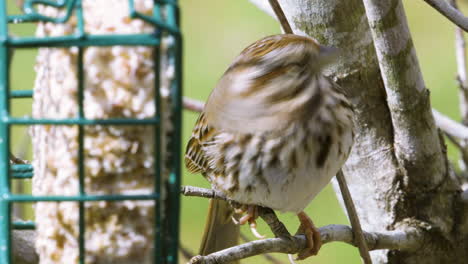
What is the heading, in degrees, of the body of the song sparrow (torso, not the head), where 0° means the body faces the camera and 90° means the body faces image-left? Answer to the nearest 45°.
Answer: approximately 315°

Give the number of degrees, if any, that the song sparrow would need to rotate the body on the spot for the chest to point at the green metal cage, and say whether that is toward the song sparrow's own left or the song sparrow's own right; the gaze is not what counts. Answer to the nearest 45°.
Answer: approximately 90° to the song sparrow's own right

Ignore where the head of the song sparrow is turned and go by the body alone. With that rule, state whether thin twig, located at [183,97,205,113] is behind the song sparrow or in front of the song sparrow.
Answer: behind

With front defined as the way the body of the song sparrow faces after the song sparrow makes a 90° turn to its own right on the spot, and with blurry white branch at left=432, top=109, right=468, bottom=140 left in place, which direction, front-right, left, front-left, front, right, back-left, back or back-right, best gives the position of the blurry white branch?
back
